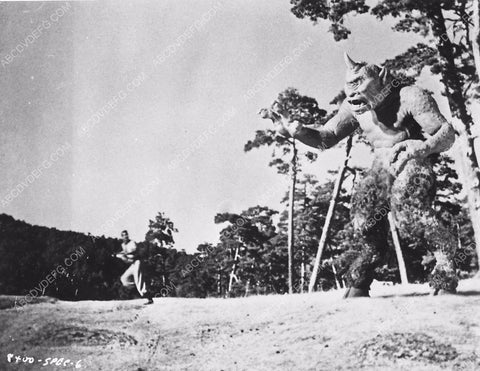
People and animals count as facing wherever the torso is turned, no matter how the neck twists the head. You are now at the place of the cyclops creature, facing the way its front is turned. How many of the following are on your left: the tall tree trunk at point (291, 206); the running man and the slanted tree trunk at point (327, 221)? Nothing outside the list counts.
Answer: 0

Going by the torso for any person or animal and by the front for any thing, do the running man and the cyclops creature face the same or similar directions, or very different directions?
same or similar directions

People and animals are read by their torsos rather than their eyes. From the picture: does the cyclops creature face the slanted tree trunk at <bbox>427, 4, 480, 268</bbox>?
no

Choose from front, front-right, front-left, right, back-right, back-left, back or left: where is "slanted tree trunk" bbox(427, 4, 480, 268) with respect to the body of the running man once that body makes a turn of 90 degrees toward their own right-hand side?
back-right

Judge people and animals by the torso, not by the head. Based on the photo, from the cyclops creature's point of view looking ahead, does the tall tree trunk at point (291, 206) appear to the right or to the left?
on its right

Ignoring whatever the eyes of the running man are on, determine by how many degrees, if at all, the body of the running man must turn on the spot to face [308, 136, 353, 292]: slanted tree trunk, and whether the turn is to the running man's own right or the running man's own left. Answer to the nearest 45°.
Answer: approximately 180°

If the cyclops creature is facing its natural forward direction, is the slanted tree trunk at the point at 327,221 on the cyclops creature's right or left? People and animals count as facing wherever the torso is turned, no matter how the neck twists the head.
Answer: on its right

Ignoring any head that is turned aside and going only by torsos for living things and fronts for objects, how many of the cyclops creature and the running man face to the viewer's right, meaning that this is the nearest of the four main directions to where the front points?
0

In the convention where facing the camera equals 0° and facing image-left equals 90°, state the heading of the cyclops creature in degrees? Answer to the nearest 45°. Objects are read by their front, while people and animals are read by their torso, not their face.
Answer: approximately 45°

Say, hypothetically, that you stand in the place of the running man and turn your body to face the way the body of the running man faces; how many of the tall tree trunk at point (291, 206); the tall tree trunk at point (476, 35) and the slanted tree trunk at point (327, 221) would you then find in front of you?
0

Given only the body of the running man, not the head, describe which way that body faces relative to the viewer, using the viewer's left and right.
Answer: facing the viewer and to the left of the viewer

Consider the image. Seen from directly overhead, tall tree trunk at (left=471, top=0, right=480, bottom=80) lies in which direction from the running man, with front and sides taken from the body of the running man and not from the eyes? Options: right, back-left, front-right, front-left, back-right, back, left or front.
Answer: back-left
